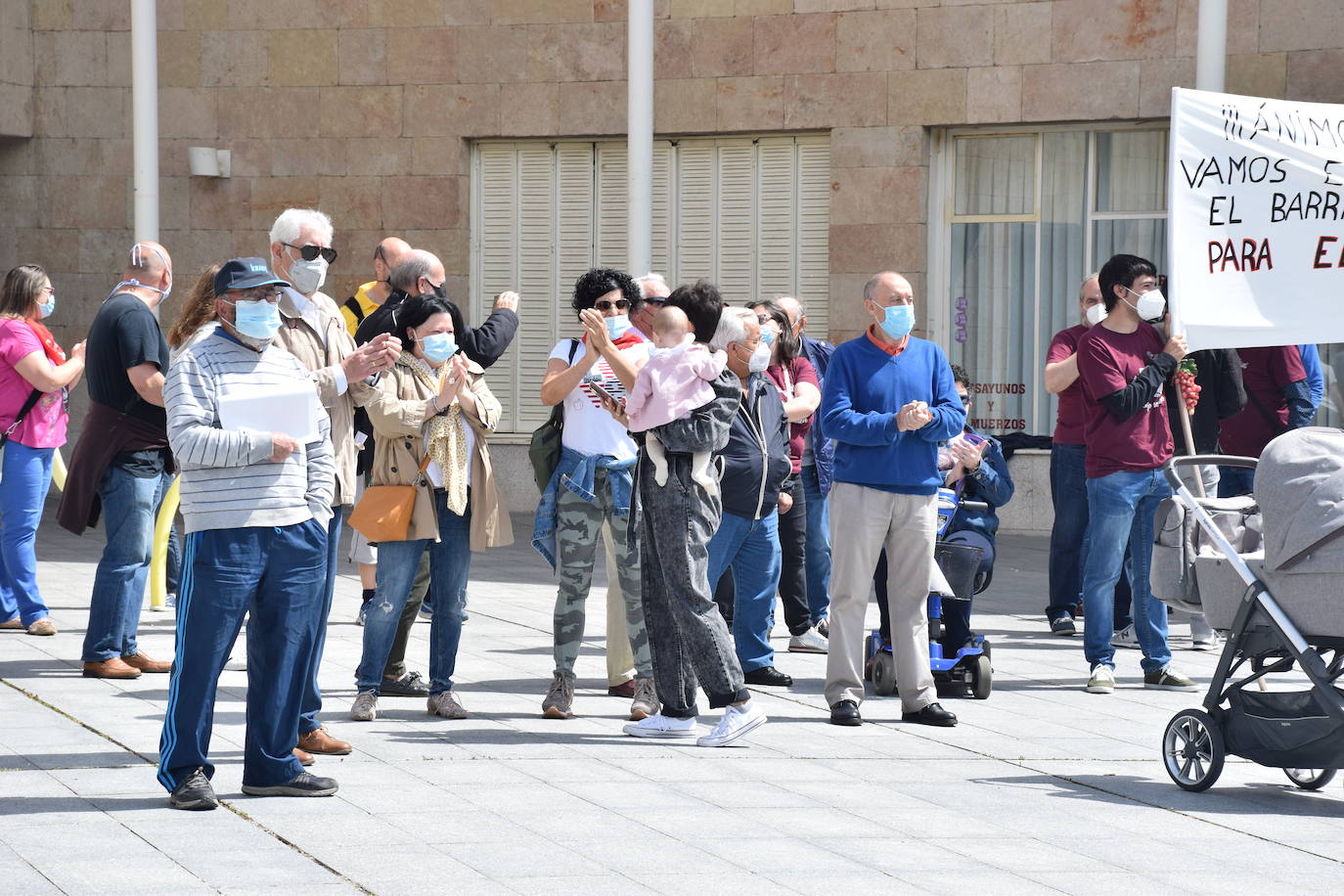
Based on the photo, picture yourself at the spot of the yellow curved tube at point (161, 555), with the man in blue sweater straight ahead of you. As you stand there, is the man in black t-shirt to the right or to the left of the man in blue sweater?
right

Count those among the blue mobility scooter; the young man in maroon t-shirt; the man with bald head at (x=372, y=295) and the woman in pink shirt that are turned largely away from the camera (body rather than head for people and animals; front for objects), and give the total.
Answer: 0

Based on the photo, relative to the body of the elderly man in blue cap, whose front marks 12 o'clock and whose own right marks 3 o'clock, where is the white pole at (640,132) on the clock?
The white pole is roughly at 8 o'clock from the elderly man in blue cap.

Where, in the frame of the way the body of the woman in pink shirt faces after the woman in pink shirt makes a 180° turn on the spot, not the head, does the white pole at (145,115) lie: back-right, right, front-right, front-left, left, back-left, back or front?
right

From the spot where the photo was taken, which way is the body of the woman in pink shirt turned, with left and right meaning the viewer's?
facing to the right of the viewer

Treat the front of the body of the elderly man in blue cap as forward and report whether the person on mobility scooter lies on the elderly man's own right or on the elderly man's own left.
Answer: on the elderly man's own left

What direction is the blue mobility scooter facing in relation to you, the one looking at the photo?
facing the viewer

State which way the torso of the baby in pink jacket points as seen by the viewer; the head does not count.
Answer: away from the camera

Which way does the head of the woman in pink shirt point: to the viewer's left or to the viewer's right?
to the viewer's right

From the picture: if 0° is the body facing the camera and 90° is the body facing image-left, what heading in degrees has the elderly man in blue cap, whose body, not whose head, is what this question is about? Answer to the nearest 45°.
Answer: approximately 315°

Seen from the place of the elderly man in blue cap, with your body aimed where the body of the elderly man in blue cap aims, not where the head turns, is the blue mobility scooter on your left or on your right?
on your left
